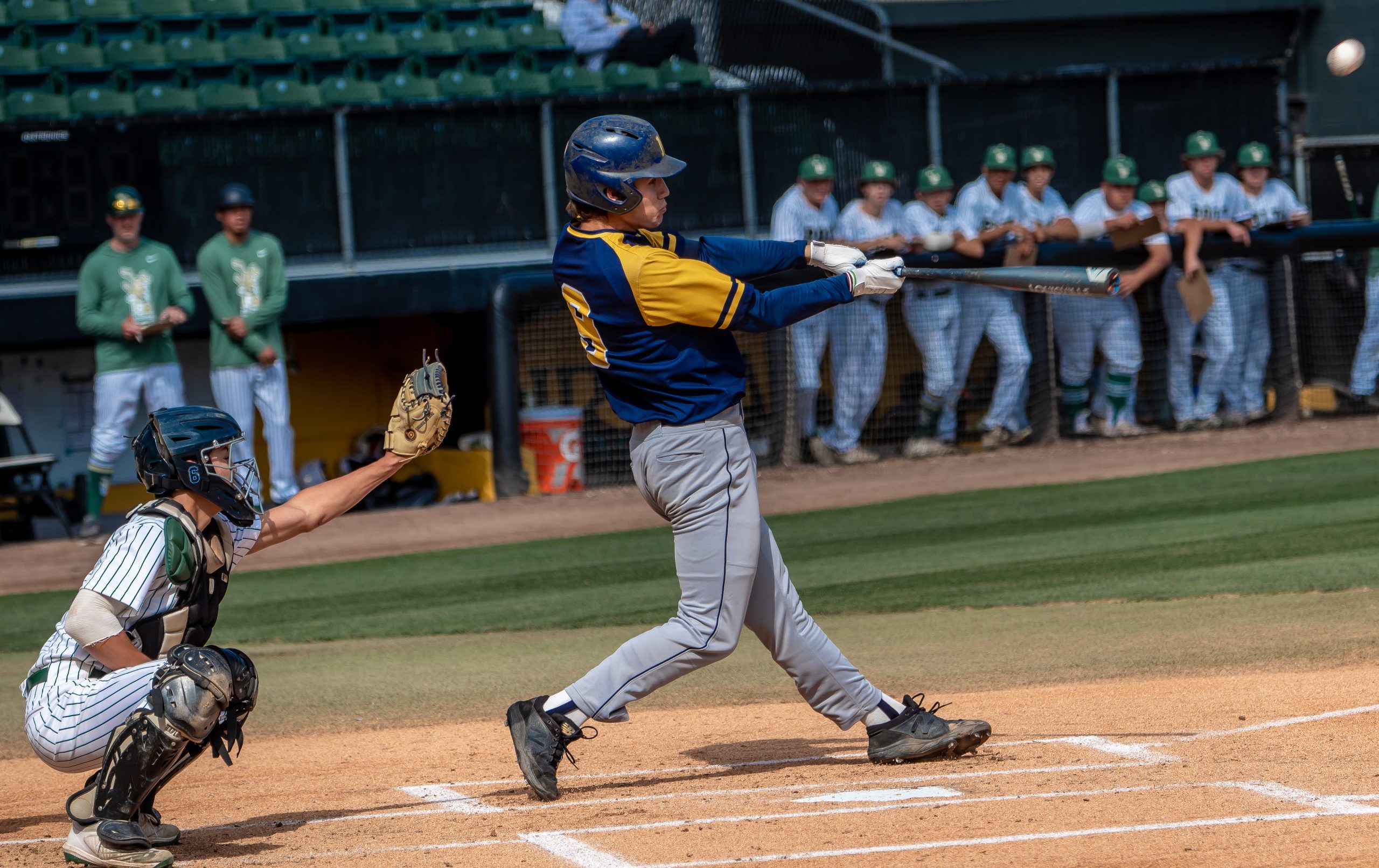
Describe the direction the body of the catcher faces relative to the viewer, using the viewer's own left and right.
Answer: facing to the right of the viewer

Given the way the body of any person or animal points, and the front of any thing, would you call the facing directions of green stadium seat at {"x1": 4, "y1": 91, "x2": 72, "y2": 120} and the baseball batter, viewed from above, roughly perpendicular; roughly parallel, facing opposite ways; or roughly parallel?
roughly perpendicular

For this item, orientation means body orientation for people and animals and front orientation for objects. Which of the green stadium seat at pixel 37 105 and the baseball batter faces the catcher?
the green stadium seat

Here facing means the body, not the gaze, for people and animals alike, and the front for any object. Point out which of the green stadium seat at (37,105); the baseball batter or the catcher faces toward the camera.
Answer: the green stadium seat

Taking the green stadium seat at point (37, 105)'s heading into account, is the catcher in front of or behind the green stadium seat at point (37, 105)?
in front

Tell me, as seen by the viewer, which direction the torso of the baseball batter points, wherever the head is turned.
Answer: to the viewer's right

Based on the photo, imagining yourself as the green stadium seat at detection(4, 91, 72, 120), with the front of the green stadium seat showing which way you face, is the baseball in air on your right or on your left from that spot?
on your left

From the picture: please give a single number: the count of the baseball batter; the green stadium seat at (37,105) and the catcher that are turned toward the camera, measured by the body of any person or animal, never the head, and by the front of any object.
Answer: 1

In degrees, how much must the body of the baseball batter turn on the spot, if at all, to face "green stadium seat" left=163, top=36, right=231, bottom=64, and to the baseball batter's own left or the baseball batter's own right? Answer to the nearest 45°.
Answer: approximately 135° to the baseball batter's own left

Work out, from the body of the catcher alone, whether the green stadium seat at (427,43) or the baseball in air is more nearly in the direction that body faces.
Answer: the baseball in air

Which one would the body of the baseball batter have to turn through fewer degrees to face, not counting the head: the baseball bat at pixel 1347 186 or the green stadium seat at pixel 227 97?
the baseball bat

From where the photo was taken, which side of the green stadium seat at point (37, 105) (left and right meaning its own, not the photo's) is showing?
front

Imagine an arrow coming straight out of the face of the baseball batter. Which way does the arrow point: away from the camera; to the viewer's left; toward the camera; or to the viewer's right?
to the viewer's right

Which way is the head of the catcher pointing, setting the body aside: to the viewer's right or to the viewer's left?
to the viewer's right

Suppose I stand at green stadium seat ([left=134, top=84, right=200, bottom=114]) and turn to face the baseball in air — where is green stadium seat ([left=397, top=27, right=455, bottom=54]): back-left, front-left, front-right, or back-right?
front-left
